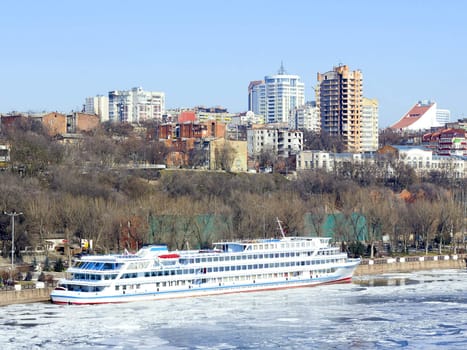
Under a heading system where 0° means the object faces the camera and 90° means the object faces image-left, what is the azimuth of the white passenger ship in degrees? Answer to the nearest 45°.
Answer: approximately 225°
